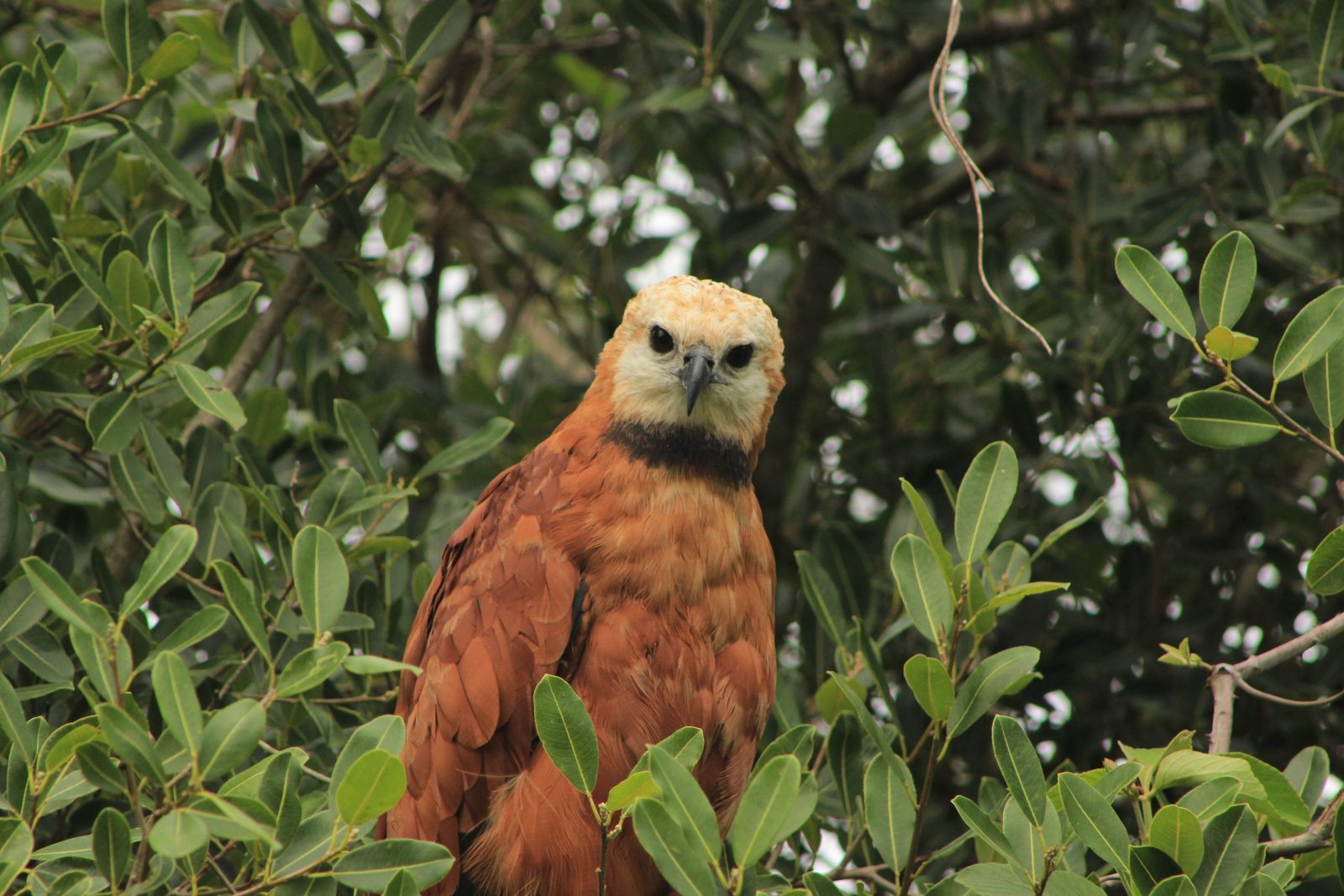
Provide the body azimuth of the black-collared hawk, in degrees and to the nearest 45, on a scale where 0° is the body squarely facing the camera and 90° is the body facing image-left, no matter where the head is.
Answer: approximately 315°

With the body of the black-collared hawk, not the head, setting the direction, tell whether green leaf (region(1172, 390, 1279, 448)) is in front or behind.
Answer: in front

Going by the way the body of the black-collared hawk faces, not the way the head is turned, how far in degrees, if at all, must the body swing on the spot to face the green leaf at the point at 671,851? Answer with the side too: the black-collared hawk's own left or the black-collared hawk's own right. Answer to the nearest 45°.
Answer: approximately 45° to the black-collared hawk's own right

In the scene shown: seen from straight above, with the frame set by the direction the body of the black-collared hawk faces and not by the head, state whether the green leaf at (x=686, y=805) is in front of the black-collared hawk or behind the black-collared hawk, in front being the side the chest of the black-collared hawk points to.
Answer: in front
